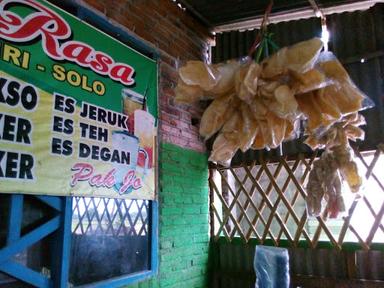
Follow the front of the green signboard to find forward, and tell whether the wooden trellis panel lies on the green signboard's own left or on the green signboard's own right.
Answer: on the green signboard's own left

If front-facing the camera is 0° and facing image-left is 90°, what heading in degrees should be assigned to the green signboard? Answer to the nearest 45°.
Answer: approximately 315°
